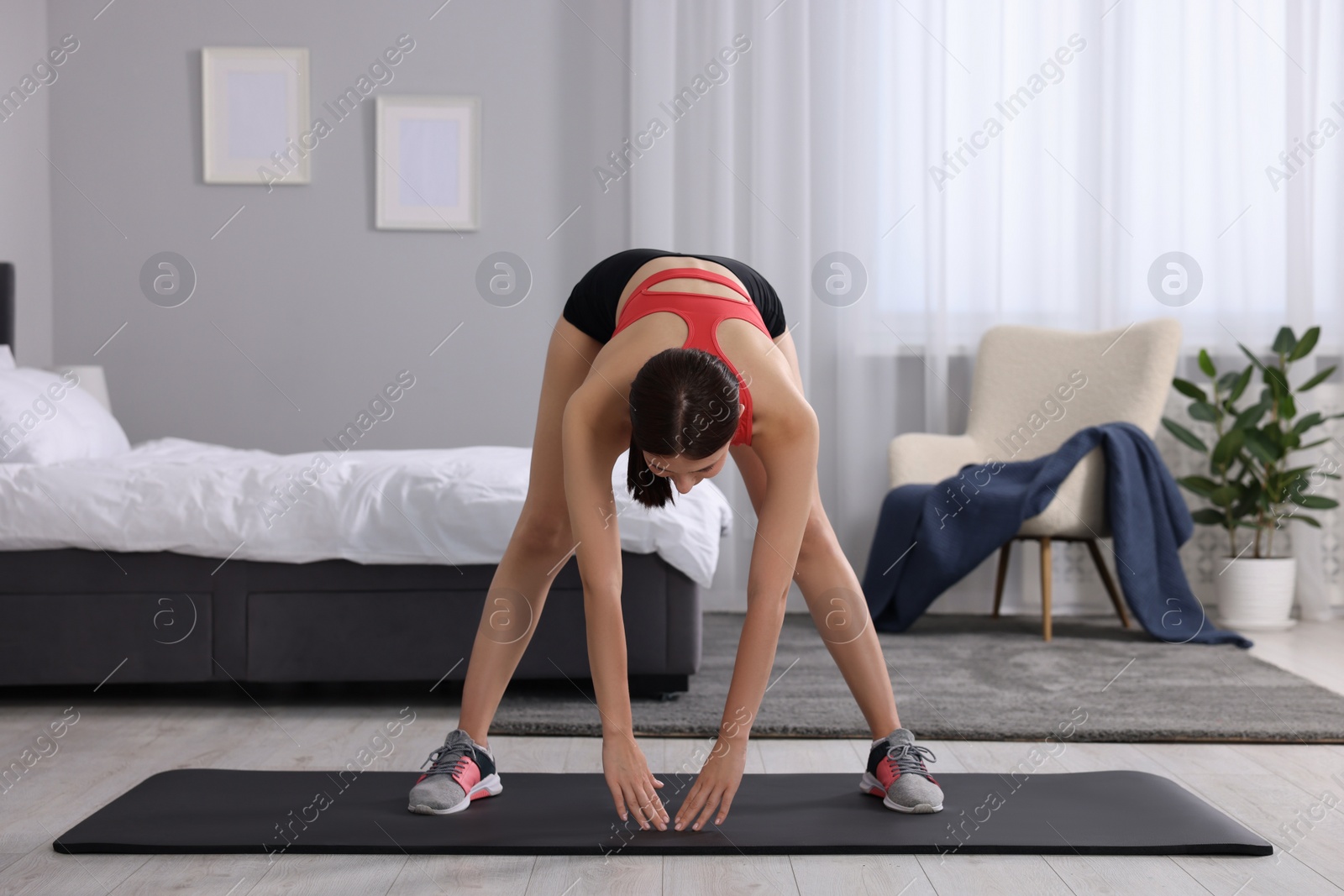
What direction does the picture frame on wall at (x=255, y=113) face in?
toward the camera

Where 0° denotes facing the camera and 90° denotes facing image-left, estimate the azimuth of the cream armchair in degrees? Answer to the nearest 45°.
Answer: approximately 45°

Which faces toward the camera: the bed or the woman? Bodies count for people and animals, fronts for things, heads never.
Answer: the woman

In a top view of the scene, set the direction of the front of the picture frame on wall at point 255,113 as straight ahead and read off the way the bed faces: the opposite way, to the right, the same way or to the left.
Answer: to the left

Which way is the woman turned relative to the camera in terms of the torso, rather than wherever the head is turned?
toward the camera

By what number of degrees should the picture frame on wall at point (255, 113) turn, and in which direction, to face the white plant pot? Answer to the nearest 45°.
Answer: approximately 45° to its left

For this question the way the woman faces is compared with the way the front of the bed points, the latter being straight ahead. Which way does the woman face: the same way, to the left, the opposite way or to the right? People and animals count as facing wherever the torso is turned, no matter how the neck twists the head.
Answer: to the right

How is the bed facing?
to the viewer's right

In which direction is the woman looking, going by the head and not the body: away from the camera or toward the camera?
toward the camera

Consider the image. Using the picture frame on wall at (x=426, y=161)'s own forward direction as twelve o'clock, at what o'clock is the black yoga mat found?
The black yoga mat is roughly at 12 o'clock from the picture frame on wall.

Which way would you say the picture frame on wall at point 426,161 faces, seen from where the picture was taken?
facing the viewer

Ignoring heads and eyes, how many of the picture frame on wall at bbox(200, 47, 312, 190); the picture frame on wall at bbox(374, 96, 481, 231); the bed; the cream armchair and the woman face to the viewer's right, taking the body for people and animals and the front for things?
1

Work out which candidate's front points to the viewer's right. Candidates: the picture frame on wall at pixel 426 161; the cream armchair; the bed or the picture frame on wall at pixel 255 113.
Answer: the bed

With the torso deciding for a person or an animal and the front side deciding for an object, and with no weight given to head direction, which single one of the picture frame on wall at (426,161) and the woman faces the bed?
the picture frame on wall
